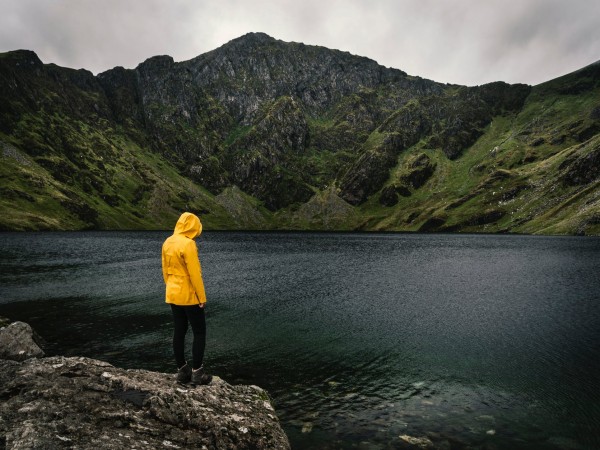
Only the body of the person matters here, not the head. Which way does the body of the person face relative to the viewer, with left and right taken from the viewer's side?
facing away from the viewer and to the right of the viewer

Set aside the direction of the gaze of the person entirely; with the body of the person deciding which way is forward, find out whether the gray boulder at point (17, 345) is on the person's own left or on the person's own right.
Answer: on the person's own left

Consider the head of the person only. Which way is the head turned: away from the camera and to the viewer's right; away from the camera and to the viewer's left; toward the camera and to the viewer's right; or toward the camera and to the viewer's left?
away from the camera and to the viewer's right
